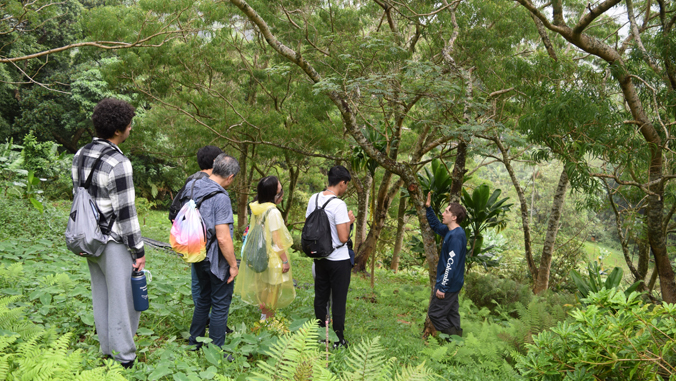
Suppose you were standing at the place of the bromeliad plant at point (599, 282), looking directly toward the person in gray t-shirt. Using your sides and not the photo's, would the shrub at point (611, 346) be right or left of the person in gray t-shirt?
left

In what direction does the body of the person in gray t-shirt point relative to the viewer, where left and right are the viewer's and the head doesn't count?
facing away from the viewer and to the right of the viewer

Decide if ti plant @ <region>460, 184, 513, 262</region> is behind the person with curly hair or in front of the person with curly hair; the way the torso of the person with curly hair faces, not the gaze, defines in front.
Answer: in front

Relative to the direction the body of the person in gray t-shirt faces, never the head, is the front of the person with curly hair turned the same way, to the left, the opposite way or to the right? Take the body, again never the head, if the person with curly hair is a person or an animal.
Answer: the same way

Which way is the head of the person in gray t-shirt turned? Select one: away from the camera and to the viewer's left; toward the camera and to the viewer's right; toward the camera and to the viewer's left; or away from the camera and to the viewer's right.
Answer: away from the camera and to the viewer's right

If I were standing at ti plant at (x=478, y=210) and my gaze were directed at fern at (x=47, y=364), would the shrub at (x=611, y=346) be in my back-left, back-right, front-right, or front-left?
front-left

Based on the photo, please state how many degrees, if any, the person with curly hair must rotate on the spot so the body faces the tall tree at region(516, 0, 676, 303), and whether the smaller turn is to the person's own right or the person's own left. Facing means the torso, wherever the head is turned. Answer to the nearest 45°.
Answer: approximately 45° to the person's own right

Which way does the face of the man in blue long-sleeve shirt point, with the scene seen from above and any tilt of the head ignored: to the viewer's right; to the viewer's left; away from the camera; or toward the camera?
to the viewer's left

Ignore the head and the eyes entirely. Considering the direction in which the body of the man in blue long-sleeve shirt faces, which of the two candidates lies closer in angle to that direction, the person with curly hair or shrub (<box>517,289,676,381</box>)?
the person with curly hair

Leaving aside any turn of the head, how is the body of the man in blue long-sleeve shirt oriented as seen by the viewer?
to the viewer's left

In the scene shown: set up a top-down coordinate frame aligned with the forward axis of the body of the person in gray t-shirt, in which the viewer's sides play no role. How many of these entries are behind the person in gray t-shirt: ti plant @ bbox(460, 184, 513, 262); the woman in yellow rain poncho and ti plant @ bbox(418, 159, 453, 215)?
0

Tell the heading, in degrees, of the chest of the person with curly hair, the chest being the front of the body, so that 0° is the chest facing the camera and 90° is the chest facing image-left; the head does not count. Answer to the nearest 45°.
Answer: approximately 225°
